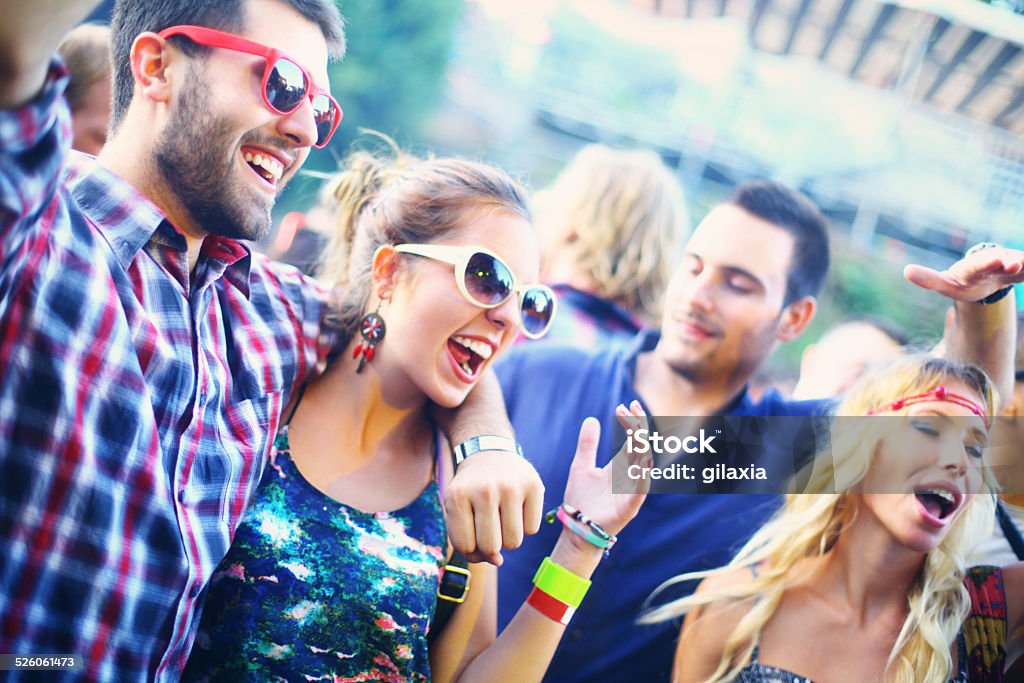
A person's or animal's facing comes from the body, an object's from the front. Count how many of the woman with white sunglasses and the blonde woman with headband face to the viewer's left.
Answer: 0

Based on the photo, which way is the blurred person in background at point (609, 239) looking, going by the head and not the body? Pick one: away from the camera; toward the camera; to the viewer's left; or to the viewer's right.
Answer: away from the camera

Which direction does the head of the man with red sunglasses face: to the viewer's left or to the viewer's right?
to the viewer's right

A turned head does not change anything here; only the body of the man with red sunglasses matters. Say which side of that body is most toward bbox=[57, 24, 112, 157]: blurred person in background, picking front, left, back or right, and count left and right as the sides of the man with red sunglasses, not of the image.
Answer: back

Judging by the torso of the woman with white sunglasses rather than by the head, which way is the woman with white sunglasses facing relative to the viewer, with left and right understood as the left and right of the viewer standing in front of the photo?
facing the viewer and to the right of the viewer

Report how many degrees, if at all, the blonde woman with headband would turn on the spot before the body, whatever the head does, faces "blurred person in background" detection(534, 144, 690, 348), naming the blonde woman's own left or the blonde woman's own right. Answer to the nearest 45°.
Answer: approximately 135° to the blonde woman's own right

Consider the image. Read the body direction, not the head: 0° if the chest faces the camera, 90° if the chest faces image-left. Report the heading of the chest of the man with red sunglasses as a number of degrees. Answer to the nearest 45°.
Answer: approximately 315°
